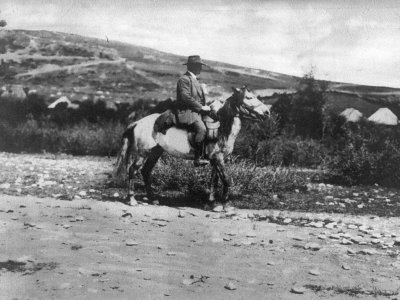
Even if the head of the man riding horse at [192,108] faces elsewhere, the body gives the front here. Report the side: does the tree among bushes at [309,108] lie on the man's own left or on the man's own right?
on the man's own left

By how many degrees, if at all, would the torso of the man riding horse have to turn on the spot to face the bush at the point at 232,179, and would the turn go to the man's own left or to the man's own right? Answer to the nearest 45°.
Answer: approximately 45° to the man's own left

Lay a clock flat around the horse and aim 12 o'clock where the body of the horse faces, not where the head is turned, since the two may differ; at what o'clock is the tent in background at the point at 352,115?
The tent in background is roughly at 10 o'clock from the horse.

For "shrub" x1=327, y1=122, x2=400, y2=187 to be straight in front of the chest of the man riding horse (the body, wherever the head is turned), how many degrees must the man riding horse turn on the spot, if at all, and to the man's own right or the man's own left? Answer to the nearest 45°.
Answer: approximately 45° to the man's own left

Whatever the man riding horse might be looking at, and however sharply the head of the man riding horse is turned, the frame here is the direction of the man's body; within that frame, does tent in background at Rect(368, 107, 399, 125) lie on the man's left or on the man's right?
on the man's left

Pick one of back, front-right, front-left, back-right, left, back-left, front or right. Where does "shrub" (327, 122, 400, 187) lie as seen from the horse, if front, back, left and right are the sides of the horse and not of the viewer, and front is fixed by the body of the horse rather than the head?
front-left

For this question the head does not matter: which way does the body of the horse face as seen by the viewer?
to the viewer's right

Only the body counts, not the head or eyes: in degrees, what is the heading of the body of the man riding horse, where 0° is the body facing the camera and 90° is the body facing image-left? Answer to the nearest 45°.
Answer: approximately 270°

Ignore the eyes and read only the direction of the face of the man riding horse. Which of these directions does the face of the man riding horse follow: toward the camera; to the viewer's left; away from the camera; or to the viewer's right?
to the viewer's right

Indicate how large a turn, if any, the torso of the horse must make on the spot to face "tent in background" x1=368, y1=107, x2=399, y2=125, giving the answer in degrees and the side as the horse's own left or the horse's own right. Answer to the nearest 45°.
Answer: approximately 45° to the horse's own left
